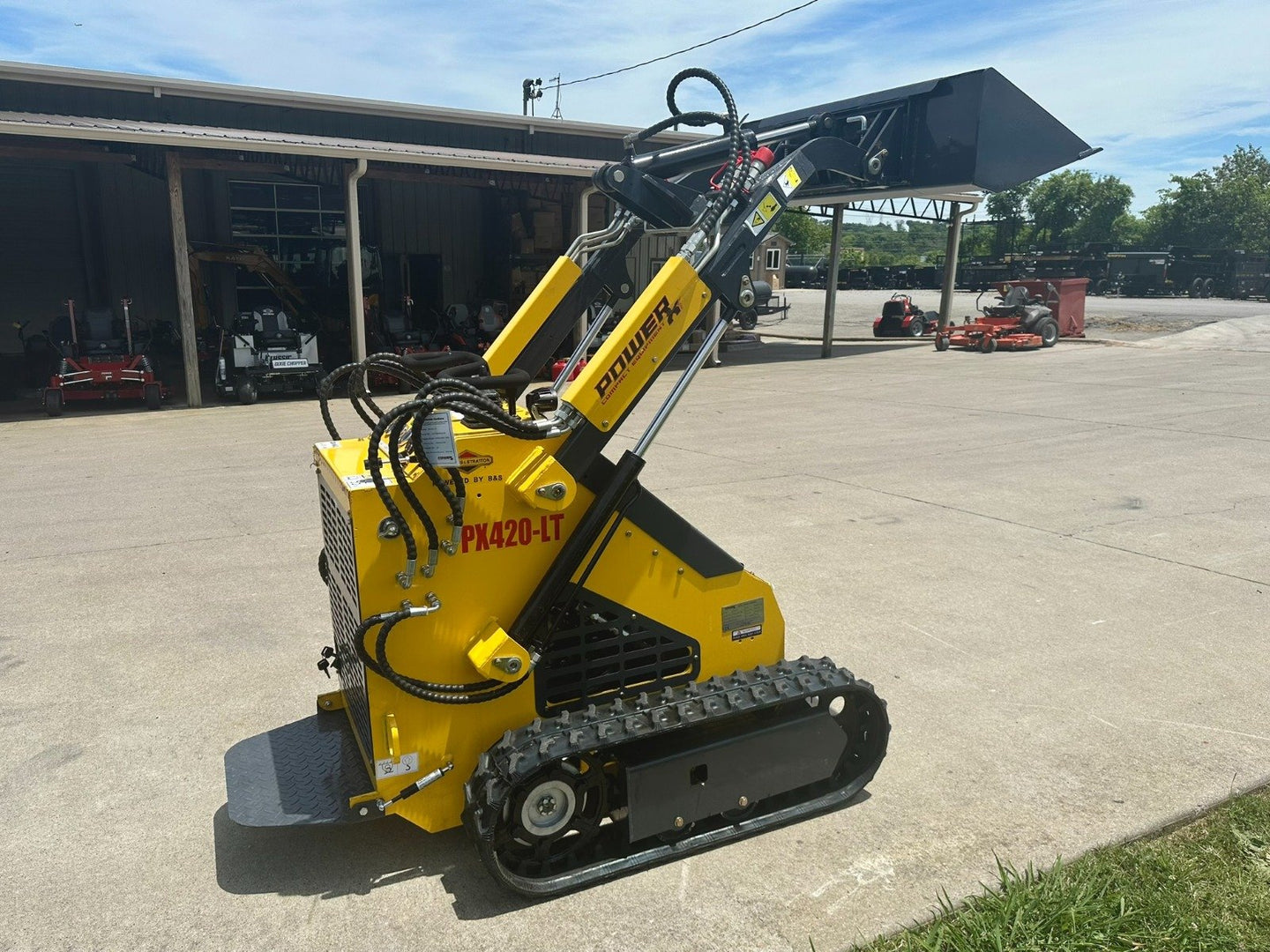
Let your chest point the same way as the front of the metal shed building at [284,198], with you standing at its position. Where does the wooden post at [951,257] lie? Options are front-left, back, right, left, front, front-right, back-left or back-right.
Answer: front-left

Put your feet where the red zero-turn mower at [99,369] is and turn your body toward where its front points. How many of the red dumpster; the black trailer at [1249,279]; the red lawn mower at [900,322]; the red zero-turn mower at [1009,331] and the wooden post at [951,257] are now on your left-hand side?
5

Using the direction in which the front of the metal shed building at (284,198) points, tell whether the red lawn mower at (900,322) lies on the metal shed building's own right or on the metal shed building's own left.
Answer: on the metal shed building's own left

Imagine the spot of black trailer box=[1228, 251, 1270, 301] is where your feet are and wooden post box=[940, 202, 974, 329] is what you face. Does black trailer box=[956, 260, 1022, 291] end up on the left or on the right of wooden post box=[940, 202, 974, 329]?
right

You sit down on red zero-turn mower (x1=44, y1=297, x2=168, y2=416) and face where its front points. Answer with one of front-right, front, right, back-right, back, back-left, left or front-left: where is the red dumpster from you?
left

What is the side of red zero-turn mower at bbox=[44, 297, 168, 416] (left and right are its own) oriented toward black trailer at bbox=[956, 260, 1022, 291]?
left

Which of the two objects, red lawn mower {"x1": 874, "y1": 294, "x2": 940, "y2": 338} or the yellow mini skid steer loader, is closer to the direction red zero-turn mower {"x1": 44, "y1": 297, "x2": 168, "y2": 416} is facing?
the yellow mini skid steer loader

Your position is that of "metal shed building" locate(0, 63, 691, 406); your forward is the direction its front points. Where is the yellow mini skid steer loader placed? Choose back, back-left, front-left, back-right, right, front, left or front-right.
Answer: front-right

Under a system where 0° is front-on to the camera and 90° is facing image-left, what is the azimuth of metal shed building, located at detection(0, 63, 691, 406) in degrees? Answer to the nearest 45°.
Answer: approximately 315°

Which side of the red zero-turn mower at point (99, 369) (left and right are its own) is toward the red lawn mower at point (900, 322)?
left

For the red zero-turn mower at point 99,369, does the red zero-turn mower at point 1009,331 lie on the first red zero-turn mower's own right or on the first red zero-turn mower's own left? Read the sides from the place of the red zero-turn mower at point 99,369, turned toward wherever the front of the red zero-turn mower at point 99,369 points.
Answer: on the first red zero-turn mower's own left

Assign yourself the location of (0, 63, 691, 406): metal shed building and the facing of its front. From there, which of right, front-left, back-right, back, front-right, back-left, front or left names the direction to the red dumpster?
front-left

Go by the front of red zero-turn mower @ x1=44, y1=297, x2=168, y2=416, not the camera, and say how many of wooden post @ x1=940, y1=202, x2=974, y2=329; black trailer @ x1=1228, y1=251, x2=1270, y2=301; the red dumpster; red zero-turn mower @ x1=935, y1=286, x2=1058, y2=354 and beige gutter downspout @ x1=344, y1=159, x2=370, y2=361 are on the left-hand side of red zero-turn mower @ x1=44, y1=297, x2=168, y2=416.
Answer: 5

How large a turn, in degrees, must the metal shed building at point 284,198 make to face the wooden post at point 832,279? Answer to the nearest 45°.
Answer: approximately 45° to its left

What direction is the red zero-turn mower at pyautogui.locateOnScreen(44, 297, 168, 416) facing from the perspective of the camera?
toward the camera
